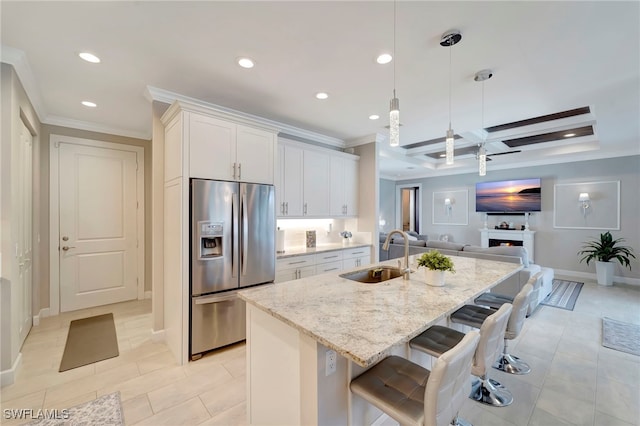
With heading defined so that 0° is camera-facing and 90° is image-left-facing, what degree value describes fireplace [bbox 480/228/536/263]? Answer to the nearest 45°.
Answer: approximately 0°

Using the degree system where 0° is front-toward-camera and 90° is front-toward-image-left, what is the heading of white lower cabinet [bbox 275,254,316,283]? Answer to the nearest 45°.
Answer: approximately 315°

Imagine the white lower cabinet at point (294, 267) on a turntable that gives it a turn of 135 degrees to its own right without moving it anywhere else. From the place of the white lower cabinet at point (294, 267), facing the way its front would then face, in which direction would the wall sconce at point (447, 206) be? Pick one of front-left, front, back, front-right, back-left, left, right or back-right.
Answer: back-right

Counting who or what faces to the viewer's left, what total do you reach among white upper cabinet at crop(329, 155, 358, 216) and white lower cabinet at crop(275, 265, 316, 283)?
0

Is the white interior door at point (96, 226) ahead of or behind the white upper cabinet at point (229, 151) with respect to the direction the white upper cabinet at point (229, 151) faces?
behind

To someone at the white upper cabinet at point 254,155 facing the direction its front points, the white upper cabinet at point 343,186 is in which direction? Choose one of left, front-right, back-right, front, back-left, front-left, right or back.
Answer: left

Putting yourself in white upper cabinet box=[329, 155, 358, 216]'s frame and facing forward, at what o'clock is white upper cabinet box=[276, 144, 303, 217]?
white upper cabinet box=[276, 144, 303, 217] is roughly at 3 o'clock from white upper cabinet box=[329, 155, 358, 216].

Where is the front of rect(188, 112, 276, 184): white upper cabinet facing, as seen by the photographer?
facing the viewer and to the right of the viewer

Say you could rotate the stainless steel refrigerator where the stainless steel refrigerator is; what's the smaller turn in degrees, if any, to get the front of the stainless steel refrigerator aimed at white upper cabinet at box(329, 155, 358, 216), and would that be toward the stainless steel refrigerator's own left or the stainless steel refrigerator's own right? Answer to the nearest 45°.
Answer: approximately 90° to the stainless steel refrigerator's own left

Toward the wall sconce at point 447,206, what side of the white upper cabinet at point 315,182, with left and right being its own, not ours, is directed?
left

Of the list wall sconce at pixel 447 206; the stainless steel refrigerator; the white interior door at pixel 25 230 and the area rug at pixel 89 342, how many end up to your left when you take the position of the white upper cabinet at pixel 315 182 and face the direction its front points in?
1

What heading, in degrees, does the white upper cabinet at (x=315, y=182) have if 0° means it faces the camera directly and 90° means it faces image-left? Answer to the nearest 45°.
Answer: approximately 315°

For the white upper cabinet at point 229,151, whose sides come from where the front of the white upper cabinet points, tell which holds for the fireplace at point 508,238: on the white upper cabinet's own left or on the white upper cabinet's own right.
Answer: on the white upper cabinet's own left
